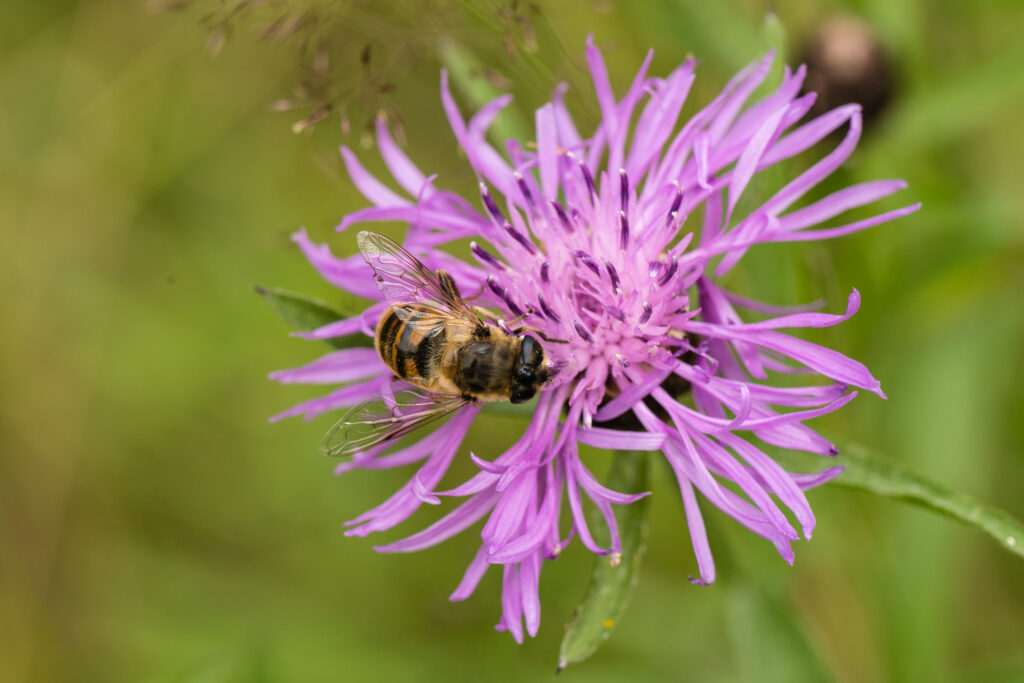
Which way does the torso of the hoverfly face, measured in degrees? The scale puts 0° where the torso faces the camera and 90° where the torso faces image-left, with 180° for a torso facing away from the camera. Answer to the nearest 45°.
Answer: approximately 270°
